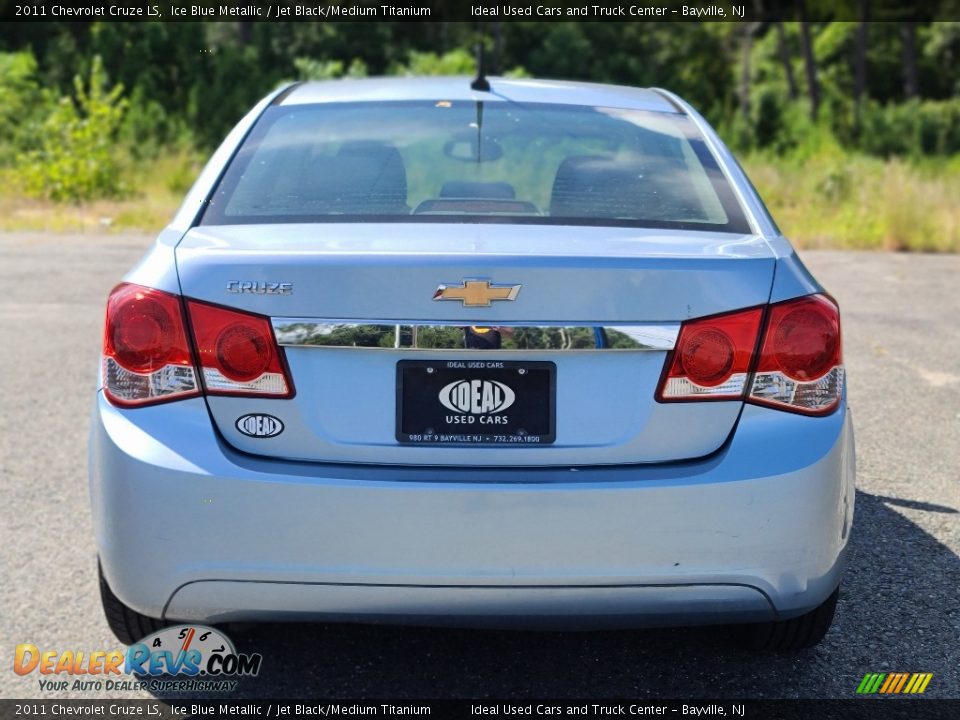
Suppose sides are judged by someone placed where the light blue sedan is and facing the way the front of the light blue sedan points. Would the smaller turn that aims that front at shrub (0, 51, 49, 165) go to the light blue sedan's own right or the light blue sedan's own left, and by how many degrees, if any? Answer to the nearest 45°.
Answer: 0° — it already faces it

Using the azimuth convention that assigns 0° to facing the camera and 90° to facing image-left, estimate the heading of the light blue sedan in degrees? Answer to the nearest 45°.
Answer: approximately 180°

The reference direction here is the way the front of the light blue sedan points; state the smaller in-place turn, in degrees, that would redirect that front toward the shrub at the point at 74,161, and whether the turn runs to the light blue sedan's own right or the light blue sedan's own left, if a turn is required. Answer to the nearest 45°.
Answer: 0° — it already faces it
